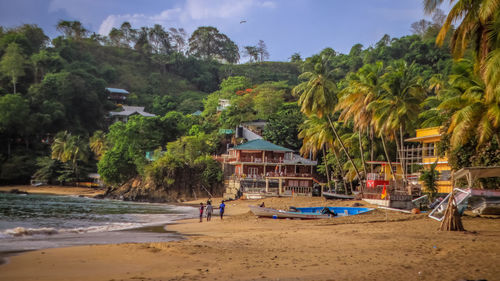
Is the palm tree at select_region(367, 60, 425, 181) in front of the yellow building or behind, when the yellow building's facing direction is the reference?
in front

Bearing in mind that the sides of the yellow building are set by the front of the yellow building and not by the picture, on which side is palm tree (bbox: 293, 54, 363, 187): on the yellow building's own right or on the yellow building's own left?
on the yellow building's own right

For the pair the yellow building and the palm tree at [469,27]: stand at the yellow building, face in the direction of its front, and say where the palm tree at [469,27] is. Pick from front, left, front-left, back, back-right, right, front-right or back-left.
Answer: front-left

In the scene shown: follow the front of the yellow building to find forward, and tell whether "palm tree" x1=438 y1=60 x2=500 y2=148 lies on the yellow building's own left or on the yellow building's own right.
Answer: on the yellow building's own left

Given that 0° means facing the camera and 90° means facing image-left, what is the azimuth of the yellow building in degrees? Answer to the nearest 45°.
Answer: approximately 45°

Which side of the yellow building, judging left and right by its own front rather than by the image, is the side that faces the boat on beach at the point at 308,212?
front

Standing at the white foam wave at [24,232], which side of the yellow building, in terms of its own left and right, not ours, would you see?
front

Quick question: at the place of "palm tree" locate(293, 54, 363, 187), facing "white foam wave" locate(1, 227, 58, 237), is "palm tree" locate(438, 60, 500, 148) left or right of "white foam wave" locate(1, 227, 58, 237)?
left

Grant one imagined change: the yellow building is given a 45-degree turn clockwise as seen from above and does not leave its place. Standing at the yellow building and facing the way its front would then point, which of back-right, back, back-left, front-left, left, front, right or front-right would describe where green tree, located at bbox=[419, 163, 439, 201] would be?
left
